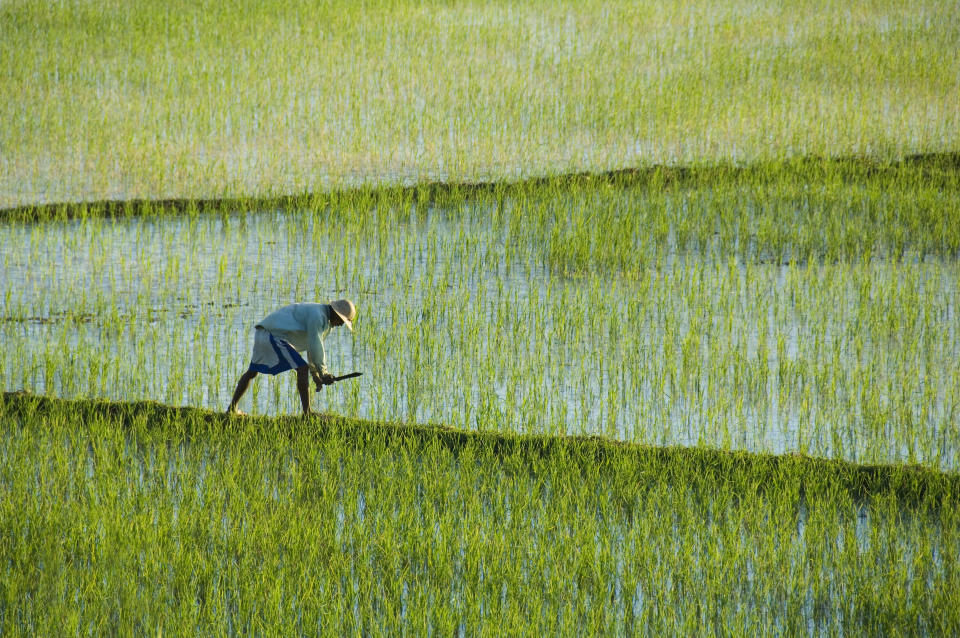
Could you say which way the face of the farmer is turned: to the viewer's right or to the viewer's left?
to the viewer's right

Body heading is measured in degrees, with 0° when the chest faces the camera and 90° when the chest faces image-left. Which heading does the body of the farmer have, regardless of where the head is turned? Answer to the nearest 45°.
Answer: approximately 270°
